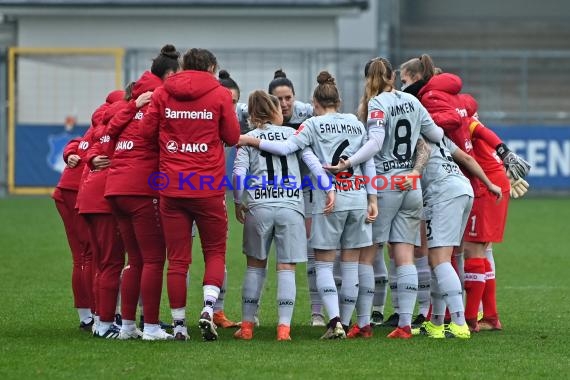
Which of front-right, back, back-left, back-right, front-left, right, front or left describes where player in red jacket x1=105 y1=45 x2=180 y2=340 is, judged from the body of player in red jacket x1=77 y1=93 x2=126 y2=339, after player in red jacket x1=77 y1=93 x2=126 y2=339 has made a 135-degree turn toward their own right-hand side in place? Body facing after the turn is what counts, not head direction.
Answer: left

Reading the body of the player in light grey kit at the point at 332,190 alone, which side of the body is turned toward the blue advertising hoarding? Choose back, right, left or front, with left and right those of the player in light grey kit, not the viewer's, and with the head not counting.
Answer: front

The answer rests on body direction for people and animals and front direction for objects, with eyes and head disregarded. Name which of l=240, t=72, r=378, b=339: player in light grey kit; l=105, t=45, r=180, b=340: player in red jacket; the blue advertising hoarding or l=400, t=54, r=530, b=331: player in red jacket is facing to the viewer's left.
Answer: l=400, t=54, r=530, b=331: player in red jacket

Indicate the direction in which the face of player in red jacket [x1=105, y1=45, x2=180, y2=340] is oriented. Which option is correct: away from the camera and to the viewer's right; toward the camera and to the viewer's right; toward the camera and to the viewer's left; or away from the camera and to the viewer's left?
away from the camera and to the viewer's right

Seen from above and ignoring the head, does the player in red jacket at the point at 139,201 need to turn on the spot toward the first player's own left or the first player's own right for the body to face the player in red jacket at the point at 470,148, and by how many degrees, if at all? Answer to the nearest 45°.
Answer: approximately 45° to the first player's own right

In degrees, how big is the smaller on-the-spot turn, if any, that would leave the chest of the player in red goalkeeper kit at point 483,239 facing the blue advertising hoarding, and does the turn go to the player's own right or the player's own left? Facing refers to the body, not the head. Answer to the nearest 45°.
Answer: approximately 90° to the player's own right

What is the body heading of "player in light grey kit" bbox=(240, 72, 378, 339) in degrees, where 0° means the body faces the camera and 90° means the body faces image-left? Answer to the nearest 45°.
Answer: approximately 180°

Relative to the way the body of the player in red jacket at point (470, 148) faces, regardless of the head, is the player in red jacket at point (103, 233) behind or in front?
in front

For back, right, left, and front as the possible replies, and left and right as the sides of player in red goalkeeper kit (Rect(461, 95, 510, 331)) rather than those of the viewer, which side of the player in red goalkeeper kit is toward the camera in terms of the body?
left

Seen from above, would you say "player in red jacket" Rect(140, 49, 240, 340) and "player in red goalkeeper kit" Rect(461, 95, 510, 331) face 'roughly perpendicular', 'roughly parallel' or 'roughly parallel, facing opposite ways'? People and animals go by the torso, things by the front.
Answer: roughly perpendicular

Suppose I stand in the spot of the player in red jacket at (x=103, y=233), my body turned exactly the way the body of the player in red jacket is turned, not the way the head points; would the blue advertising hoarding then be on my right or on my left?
on my left

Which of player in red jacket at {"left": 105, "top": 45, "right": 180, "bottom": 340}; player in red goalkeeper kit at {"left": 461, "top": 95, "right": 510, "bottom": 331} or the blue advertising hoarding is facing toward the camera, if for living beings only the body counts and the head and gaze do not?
the blue advertising hoarding

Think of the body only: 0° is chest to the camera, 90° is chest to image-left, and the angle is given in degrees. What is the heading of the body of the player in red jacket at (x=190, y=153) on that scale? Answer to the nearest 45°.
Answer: approximately 180°
